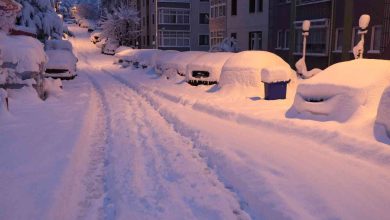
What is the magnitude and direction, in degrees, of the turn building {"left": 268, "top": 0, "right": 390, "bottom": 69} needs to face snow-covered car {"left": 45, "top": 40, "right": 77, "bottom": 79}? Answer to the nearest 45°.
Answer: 0° — it already faces it

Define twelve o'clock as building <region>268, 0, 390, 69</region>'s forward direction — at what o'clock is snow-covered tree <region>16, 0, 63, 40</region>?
The snow-covered tree is roughly at 1 o'clock from the building.

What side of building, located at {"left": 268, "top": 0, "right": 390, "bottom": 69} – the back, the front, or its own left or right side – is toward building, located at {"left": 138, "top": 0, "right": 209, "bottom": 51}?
right

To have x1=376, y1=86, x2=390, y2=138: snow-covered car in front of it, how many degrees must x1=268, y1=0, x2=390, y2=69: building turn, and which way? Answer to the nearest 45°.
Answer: approximately 45° to its left

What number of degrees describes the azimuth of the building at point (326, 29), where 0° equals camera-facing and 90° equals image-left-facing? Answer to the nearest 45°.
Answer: approximately 45°

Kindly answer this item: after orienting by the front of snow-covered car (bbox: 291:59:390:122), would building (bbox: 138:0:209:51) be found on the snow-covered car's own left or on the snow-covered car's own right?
on the snow-covered car's own right
